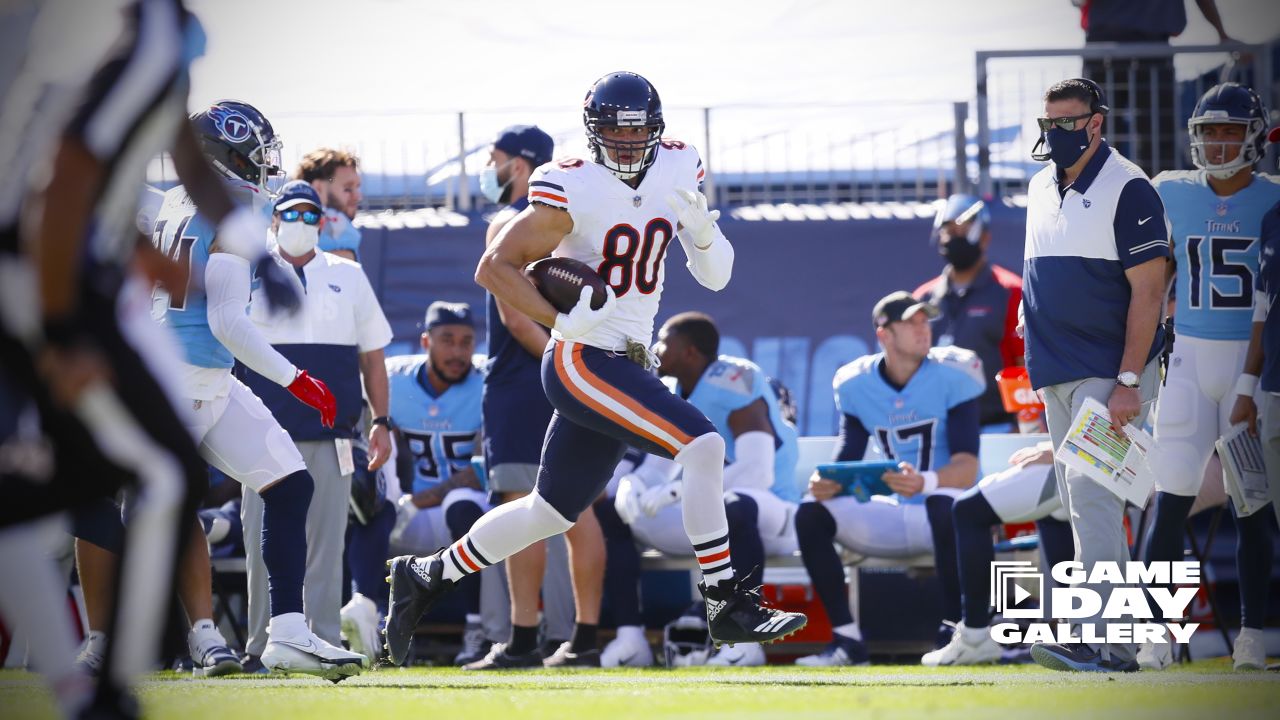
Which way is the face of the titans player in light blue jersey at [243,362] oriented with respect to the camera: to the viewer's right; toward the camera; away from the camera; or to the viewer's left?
to the viewer's right

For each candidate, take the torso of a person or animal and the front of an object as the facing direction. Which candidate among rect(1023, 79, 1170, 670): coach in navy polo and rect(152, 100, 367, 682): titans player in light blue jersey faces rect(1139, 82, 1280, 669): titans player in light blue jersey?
rect(152, 100, 367, 682): titans player in light blue jersey

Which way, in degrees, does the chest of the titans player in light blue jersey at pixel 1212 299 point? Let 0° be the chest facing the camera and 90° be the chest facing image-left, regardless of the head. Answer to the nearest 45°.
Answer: approximately 0°

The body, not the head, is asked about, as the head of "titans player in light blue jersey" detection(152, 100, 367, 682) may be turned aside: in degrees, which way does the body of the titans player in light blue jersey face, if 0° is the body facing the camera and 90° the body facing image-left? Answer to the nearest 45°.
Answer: approximately 270°

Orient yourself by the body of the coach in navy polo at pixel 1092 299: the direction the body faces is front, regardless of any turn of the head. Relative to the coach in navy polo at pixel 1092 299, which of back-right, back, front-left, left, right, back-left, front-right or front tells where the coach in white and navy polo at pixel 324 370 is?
front-right

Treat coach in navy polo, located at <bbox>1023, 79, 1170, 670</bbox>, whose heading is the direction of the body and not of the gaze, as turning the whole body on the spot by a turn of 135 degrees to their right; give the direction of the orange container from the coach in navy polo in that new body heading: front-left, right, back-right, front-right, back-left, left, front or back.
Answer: front

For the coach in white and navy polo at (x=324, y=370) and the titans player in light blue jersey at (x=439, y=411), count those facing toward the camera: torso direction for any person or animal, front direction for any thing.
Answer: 2

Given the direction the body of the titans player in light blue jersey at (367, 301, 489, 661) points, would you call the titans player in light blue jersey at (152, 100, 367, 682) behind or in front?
in front

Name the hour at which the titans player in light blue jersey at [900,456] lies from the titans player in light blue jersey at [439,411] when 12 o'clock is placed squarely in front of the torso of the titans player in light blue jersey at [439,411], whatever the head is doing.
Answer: the titans player in light blue jersey at [900,456] is roughly at 10 o'clock from the titans player in light blue jersey at [439,411].
